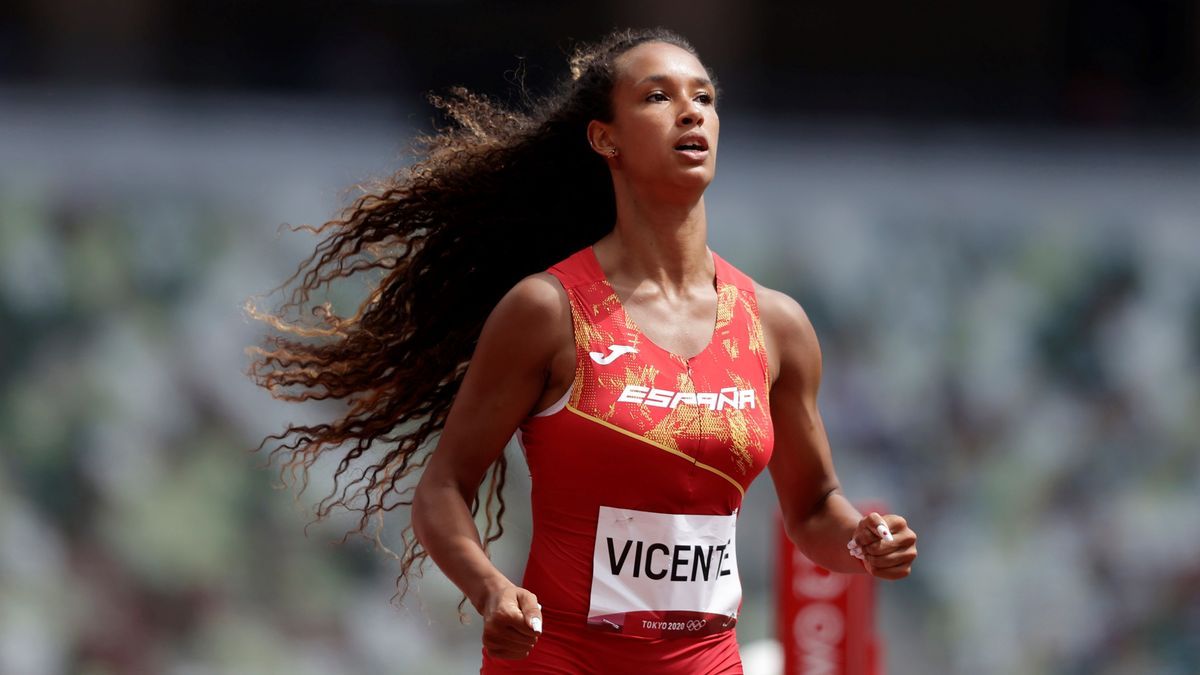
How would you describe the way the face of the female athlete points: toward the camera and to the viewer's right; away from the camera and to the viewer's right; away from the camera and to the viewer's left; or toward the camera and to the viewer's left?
toward the camera and to the viewer's right

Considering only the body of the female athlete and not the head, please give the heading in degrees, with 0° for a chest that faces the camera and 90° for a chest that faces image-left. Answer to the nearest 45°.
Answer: approximately 315°
